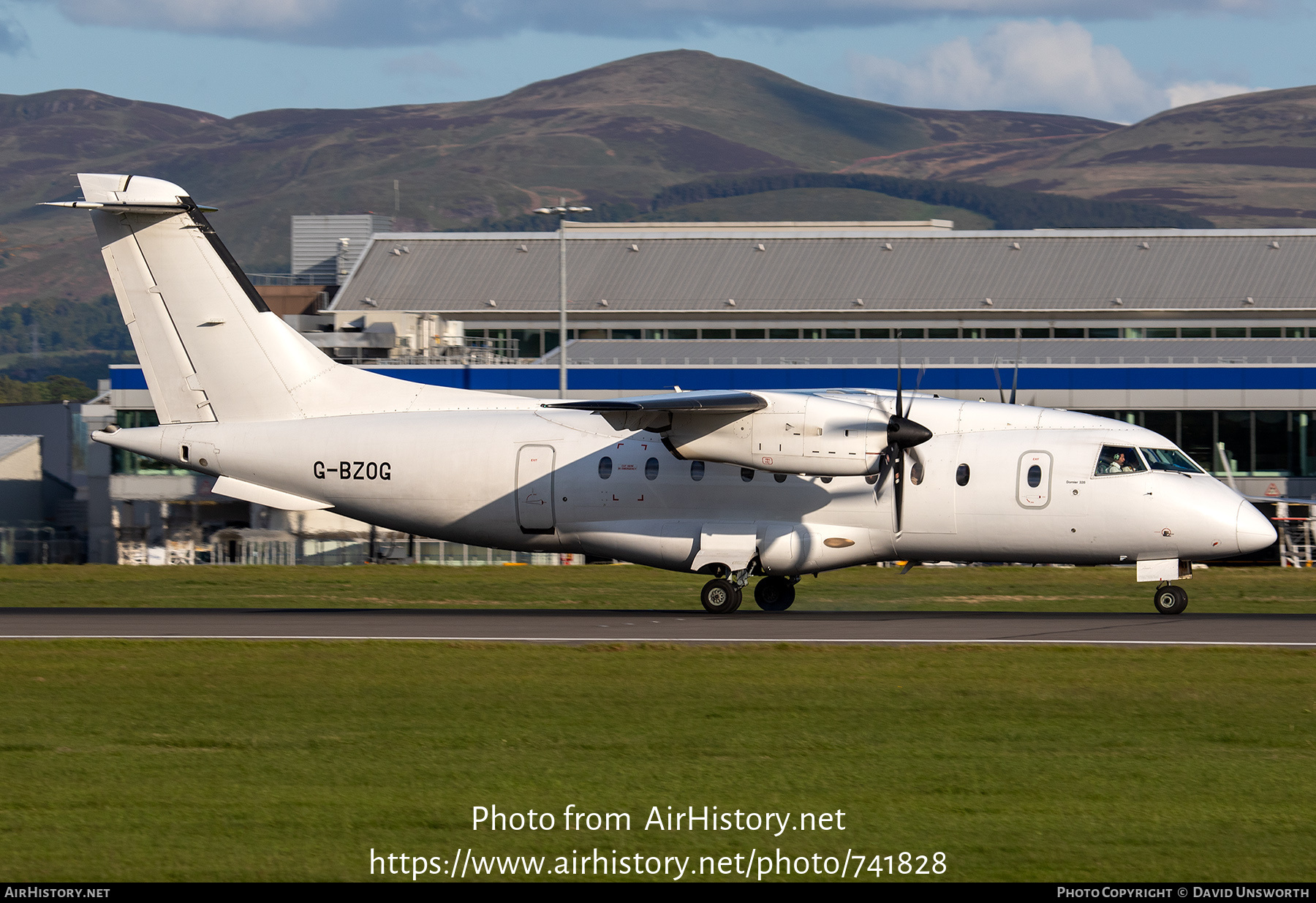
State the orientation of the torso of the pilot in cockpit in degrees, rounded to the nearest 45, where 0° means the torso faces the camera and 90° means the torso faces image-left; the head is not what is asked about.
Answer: approximately 270°

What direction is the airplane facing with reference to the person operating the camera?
facing to the right of the viewer
